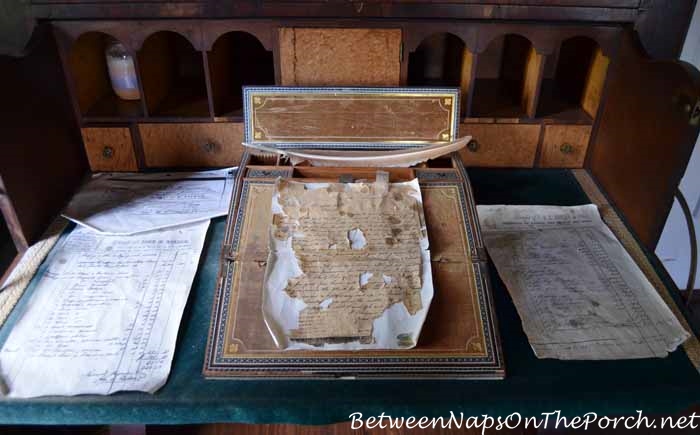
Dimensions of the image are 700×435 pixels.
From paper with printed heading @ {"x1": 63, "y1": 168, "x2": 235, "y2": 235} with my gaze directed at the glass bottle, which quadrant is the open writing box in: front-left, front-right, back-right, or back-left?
back-right

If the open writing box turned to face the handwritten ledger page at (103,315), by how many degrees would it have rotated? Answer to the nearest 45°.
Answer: approximately 90° to its right

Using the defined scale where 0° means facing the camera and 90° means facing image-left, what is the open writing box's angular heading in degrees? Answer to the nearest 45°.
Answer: approximately 0°

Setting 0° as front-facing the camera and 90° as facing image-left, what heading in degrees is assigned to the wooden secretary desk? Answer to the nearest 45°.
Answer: approximately 0°
